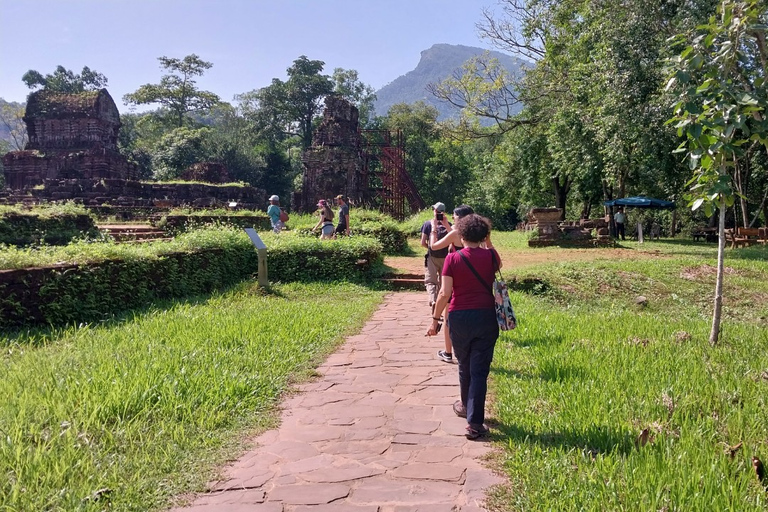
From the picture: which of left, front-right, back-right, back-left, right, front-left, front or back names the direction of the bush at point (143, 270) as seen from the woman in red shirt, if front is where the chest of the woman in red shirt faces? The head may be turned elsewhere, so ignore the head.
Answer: front-left

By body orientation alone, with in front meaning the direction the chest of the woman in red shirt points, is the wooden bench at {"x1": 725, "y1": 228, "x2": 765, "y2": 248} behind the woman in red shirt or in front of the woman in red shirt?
in front

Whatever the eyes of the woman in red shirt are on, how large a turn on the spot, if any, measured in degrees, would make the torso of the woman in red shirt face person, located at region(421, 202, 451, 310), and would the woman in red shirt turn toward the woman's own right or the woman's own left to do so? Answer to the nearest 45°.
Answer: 0° — they already face them

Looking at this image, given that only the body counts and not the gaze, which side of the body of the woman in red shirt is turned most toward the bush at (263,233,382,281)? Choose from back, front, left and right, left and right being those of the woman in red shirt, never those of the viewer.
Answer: front

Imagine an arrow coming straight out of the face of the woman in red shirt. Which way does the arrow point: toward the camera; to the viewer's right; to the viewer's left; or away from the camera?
away from the camera

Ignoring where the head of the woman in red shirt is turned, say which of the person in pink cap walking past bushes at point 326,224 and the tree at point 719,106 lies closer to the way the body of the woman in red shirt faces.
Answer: the person in pink cap walking past bushes

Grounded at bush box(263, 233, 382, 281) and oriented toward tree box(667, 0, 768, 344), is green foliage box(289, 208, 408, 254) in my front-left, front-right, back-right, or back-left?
back-left

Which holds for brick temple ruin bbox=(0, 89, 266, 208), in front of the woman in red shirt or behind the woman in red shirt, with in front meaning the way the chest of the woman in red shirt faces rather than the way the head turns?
in front

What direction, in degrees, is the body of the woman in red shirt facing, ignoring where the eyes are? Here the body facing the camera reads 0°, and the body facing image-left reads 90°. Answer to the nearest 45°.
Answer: approximately 180°

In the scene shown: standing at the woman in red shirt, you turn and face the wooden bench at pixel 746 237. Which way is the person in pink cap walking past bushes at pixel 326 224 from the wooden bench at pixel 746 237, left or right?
left

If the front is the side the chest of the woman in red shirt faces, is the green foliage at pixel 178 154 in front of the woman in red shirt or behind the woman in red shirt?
in front
